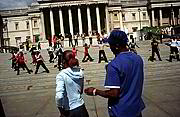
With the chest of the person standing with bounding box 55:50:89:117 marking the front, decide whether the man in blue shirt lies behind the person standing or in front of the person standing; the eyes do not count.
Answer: behind

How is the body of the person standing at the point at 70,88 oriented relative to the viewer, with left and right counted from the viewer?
facing away from the viewer and to the left of the viewer

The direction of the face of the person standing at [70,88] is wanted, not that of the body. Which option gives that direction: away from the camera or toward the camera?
away from the camera

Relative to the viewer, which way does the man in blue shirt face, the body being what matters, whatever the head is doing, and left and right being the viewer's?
facing away from the viewer and to the left of the viewer
